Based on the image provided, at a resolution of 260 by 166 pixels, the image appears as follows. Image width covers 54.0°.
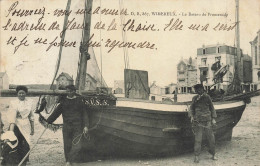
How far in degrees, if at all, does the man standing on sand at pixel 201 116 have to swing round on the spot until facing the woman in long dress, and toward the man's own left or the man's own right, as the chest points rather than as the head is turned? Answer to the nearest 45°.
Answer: approximately 45° to the man's own right

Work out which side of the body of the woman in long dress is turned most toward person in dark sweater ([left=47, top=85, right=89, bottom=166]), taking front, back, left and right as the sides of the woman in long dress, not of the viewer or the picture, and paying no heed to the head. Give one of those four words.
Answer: left

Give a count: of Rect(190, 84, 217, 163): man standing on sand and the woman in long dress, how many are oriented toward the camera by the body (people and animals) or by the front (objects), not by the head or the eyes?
2

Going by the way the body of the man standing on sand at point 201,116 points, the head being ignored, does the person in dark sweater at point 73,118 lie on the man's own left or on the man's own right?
on the man's own right

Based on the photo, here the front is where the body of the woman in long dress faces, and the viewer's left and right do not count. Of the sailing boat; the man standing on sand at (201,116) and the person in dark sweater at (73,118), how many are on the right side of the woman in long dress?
0

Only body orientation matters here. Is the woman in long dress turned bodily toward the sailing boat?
no

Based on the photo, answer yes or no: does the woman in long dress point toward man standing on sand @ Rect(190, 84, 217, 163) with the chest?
no

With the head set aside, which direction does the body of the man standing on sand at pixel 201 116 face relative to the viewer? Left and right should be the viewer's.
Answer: facing the viewer

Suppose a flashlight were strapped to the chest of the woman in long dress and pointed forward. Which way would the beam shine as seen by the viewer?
toward the camera
